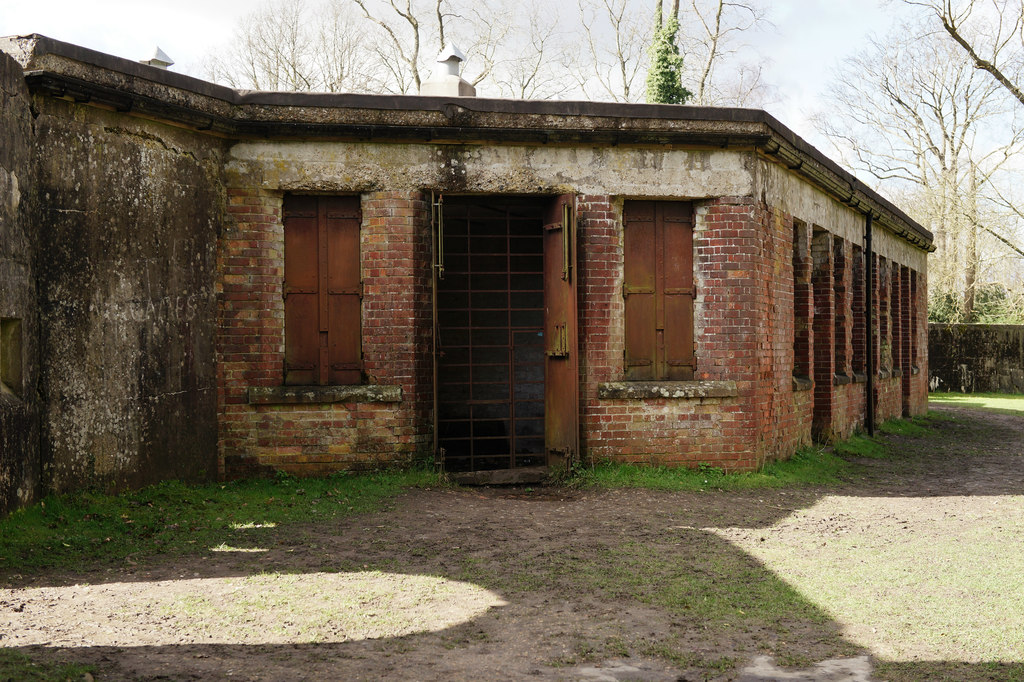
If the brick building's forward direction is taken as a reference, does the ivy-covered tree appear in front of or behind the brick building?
behind

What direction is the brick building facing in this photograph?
toward the camera

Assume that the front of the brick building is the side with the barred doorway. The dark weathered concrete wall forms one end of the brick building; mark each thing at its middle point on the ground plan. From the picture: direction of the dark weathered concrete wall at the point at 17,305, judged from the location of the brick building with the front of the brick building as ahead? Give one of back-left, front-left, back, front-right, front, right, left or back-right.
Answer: front-right

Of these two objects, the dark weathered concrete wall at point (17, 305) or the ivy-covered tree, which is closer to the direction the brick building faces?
the dark weathered concrete wall
